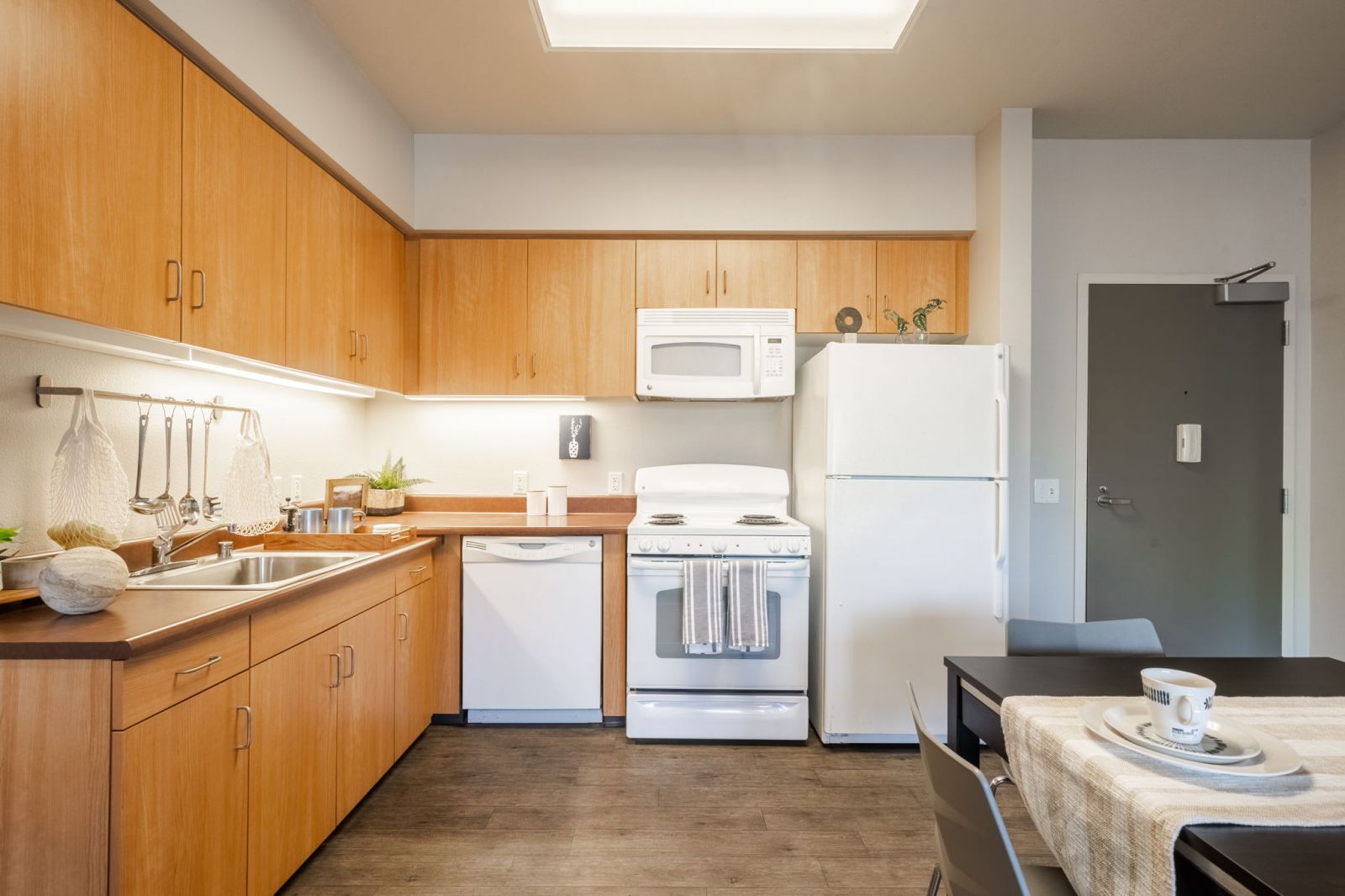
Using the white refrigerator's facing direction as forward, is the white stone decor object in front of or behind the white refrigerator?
in front

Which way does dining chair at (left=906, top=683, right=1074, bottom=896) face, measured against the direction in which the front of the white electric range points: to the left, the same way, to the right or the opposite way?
to the left

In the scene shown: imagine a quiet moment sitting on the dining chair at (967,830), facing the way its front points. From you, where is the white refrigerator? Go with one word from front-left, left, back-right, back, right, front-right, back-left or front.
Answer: front-left

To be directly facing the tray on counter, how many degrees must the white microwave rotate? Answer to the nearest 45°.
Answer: approximately 45° to its right

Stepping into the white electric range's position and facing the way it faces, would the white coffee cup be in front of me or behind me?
in front

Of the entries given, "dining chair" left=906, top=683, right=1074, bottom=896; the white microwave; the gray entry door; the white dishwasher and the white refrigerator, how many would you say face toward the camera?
4

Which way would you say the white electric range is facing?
toward the camera

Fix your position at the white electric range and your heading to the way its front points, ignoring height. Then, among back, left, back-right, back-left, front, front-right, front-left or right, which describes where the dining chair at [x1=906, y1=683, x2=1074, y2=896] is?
front

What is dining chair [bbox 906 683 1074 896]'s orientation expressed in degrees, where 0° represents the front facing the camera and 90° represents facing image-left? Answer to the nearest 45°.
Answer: approximately 225°

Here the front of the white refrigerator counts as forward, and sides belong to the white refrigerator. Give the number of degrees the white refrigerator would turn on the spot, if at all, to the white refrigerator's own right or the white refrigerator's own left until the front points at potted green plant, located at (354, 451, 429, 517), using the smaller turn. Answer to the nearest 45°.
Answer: approximately 90° to the white refrigerator's own right

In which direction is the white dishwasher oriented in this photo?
toward the camera

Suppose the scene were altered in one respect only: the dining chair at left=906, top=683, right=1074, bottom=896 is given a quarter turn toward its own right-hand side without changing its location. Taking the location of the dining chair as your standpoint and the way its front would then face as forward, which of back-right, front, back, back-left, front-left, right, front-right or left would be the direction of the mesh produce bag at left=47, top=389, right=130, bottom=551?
back-right
